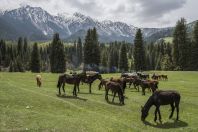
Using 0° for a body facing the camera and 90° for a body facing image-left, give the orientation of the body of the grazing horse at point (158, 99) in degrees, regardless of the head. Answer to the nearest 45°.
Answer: approximately 90°
